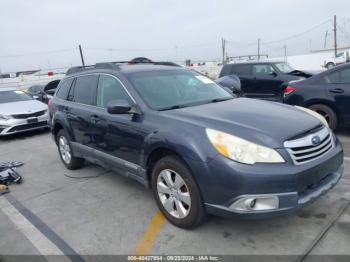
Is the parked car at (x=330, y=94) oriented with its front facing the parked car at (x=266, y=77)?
no

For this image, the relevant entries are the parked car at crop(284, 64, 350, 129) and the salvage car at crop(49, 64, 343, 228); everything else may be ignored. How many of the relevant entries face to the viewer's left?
0

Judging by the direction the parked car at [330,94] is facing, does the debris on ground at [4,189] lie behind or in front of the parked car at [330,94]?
behind

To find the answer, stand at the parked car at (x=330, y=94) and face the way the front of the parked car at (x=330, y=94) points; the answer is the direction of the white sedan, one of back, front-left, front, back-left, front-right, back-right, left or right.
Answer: back

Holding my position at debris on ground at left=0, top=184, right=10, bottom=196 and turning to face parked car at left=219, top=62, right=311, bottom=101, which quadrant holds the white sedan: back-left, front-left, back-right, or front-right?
front-left

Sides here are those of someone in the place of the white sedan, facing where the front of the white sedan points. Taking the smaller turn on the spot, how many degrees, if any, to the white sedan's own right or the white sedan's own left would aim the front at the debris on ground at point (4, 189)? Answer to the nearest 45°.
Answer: approximately 45° to the white sedan's own right

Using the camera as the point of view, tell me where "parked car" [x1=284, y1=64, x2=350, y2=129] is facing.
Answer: facing to the right of the viewer

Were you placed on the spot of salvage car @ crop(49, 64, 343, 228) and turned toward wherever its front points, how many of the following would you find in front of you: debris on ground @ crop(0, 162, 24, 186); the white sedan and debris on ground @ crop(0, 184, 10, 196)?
0

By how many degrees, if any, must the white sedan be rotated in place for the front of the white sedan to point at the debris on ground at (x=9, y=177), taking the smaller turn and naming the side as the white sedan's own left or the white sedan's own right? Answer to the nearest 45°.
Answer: approximately 45° to the white sedan's own right

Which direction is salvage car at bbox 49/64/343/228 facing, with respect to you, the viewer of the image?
facing the viewer and to the right of the viewer

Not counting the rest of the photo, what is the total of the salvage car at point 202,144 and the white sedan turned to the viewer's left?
0

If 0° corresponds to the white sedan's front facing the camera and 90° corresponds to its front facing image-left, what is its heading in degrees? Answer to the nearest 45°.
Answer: approximately 315°

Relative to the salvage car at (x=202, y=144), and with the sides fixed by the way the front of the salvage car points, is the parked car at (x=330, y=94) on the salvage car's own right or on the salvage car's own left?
on the salvage car's own left

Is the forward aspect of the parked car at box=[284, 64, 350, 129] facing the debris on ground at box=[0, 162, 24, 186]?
no
